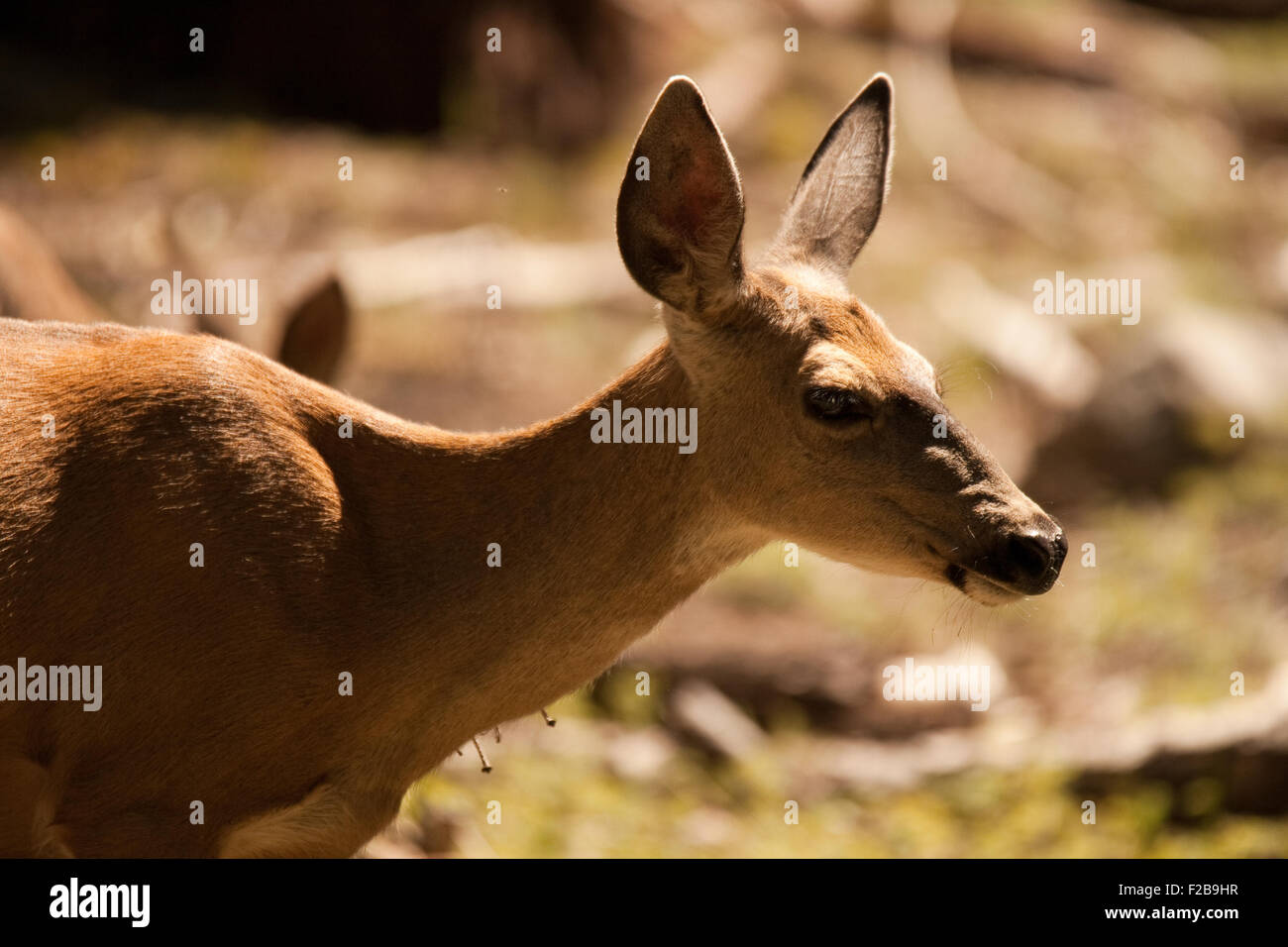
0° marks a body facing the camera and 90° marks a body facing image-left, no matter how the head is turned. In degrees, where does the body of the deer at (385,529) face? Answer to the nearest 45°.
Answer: approximately 270°
